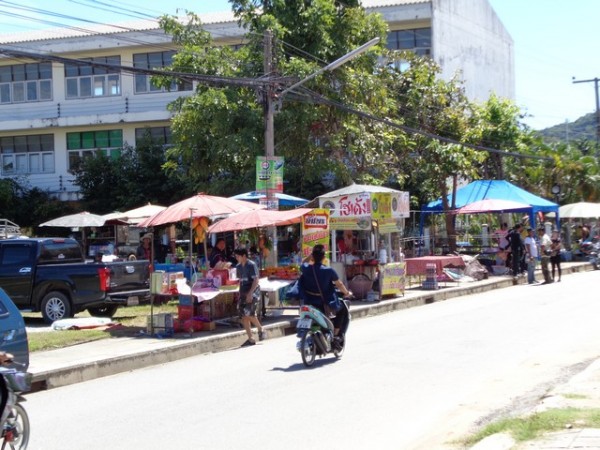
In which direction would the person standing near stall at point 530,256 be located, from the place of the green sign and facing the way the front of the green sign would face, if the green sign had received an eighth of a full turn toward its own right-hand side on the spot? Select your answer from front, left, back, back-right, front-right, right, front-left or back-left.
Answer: back

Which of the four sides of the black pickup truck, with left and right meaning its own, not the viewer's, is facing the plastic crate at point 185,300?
back

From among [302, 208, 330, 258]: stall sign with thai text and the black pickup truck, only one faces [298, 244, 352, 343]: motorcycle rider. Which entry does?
the stall sign with thai text

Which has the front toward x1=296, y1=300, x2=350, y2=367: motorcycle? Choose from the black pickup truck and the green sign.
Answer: the green sign

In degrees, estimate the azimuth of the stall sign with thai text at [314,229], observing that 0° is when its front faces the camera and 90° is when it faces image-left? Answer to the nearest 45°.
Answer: approximately 0°

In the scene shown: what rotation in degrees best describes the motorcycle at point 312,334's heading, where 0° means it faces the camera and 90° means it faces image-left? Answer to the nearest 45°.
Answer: approximately 225°

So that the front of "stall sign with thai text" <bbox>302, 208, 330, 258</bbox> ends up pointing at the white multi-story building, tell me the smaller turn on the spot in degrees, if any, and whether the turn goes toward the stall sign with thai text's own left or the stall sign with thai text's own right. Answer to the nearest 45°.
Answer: approximately 135° to the stall sign with thai text's own right

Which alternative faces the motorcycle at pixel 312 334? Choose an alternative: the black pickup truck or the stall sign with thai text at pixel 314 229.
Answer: the stall sign with thai text

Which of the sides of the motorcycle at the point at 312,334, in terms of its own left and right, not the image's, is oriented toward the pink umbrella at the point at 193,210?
left

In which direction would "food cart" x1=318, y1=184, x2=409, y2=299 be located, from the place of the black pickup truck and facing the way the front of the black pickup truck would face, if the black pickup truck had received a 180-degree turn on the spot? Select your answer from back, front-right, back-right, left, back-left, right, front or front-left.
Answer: front-left

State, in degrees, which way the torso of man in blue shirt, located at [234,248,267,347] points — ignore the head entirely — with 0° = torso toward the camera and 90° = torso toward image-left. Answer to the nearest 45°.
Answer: approximately 45°
